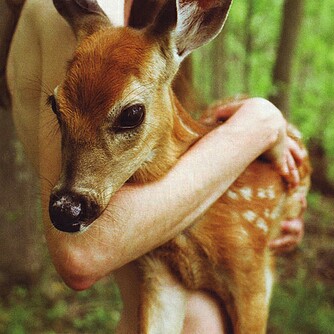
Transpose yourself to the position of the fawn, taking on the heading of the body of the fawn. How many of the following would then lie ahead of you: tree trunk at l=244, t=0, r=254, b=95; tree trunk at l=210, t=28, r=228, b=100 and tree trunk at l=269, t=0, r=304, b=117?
0

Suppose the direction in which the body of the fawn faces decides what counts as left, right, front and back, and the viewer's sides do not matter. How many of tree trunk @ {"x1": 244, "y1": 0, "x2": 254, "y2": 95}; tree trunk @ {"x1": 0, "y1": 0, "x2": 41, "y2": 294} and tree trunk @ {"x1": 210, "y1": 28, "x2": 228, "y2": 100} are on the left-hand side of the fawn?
0

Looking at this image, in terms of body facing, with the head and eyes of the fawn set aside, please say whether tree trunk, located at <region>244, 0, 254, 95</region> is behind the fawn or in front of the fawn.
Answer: behind

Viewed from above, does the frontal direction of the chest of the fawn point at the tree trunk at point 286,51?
no

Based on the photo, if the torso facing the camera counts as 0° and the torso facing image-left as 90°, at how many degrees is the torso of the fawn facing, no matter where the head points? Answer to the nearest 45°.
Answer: approximately 45°

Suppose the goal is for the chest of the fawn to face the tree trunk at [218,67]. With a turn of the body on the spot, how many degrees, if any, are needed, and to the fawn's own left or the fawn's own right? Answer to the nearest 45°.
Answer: approximately 135° to the fawn's own right
